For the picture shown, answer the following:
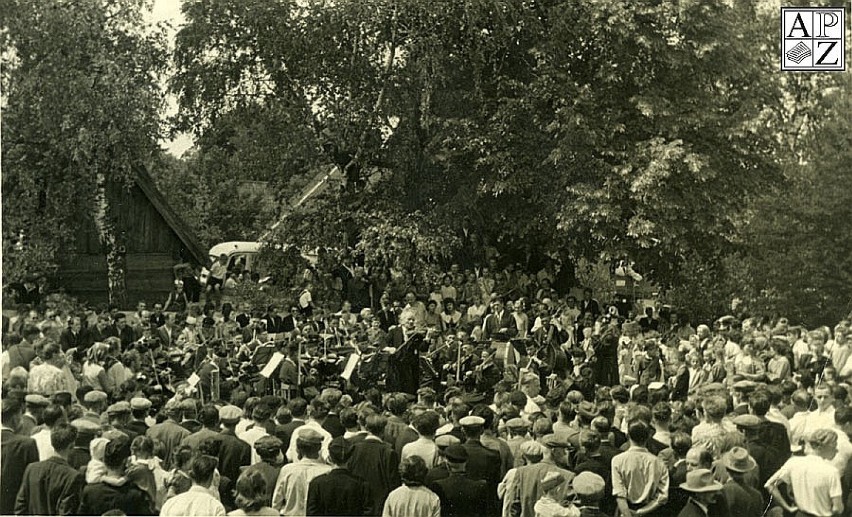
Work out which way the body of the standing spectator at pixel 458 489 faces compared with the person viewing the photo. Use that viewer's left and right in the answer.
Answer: facing away from the viewer

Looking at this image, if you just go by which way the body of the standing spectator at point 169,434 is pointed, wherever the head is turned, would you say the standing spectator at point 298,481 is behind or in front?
behind

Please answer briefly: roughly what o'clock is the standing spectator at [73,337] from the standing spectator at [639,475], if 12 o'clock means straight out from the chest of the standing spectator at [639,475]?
the standing spectator at [73,337] is roughly at 10 o'clock from the standing spectator at [639,475].

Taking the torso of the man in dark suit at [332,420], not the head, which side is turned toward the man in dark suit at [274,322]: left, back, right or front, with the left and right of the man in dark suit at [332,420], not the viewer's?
front

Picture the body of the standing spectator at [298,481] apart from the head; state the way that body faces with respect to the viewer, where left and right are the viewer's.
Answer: facing away from the viewer

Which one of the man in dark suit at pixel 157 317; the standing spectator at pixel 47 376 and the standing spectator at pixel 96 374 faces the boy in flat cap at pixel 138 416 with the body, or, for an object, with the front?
the man in dark suit

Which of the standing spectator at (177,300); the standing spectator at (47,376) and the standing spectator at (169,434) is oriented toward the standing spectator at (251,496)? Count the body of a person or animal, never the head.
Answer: the standing spectator at (177,300)

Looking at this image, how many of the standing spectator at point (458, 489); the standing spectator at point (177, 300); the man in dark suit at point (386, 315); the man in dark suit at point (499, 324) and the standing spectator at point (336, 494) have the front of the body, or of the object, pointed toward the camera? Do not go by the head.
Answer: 3

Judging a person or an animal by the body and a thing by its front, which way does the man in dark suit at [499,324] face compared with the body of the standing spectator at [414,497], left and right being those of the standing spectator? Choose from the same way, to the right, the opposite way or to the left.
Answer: the opposite way

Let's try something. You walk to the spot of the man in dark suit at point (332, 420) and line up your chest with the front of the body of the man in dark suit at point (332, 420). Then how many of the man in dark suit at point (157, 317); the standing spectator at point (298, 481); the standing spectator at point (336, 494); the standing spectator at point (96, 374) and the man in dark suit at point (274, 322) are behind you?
2

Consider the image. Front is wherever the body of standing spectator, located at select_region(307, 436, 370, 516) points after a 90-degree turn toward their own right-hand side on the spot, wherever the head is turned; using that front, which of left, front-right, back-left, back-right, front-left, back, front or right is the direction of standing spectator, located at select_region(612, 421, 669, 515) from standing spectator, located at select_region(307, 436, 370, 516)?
front

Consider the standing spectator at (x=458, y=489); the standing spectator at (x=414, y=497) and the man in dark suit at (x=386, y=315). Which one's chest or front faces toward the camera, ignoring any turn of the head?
the man in dark suit

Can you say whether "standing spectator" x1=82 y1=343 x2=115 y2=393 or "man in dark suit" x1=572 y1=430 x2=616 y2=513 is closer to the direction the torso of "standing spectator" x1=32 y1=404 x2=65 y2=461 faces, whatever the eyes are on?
the standing spectator

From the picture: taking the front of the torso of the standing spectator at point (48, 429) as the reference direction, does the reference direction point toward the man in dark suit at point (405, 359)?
yes

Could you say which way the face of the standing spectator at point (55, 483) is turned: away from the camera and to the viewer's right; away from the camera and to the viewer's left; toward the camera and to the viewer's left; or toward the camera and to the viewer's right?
away from the camera and to the viewer's right

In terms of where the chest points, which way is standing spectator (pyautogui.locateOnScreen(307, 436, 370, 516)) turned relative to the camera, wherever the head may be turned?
away from the camera

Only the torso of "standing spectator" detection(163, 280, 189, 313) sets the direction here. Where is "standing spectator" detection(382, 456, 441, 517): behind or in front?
in front

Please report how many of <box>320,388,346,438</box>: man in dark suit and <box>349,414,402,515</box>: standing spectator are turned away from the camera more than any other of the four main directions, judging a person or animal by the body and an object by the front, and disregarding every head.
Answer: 2
